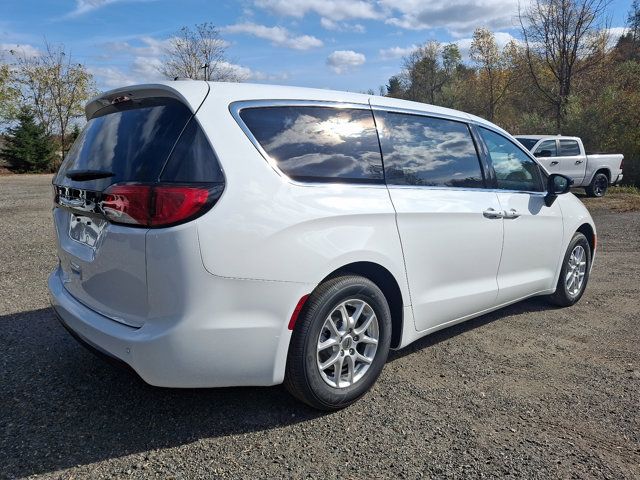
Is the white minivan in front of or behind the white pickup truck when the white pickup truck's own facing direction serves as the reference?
in front

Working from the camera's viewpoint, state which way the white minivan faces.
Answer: facing away from the viewer and to the right of the viewer

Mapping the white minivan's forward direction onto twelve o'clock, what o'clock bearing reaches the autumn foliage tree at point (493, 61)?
The autumn foliage tree is roughly at 11 o'clock from the white minivan.

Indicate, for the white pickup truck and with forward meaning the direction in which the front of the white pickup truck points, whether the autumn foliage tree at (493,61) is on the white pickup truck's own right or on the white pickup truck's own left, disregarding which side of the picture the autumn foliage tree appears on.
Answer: on the white pickup truck's own right

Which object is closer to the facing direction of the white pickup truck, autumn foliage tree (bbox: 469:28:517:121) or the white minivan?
the white minivan

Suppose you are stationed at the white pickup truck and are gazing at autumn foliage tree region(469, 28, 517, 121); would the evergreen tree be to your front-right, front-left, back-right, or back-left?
front-left

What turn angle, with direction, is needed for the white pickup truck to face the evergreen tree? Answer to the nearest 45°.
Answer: approximately 45° to its right

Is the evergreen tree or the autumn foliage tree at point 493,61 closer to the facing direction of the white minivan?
the autumn foliage tree

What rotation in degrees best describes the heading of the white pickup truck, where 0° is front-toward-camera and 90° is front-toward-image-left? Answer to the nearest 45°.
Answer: approximately 45°

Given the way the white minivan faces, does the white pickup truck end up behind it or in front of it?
in front

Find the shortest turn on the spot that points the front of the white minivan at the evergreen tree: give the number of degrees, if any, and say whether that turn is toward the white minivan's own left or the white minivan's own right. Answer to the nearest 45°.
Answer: approximately 90° to the white minivan's own left

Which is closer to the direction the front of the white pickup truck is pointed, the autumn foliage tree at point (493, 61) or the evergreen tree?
the evergreen tree
